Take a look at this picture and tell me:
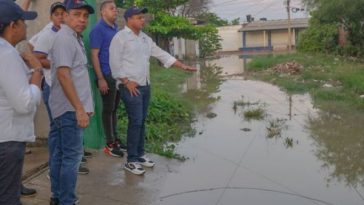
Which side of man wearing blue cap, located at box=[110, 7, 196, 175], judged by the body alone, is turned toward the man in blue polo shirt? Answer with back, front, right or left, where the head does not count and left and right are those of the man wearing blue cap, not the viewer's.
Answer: back

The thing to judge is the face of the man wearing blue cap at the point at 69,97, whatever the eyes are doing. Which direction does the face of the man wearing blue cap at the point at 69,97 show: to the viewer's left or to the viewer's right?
to the viewer's right

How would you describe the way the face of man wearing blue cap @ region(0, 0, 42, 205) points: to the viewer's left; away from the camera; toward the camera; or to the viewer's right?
to the viewer's right

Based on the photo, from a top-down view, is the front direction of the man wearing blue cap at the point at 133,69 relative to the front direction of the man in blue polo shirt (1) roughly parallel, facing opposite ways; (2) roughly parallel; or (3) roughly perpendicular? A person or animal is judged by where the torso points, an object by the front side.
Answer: roughly parallel

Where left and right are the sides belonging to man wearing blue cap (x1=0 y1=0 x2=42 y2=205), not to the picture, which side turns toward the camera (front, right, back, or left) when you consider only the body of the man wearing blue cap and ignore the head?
right

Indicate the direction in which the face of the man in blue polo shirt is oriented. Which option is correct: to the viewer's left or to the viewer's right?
to the viewer's right
